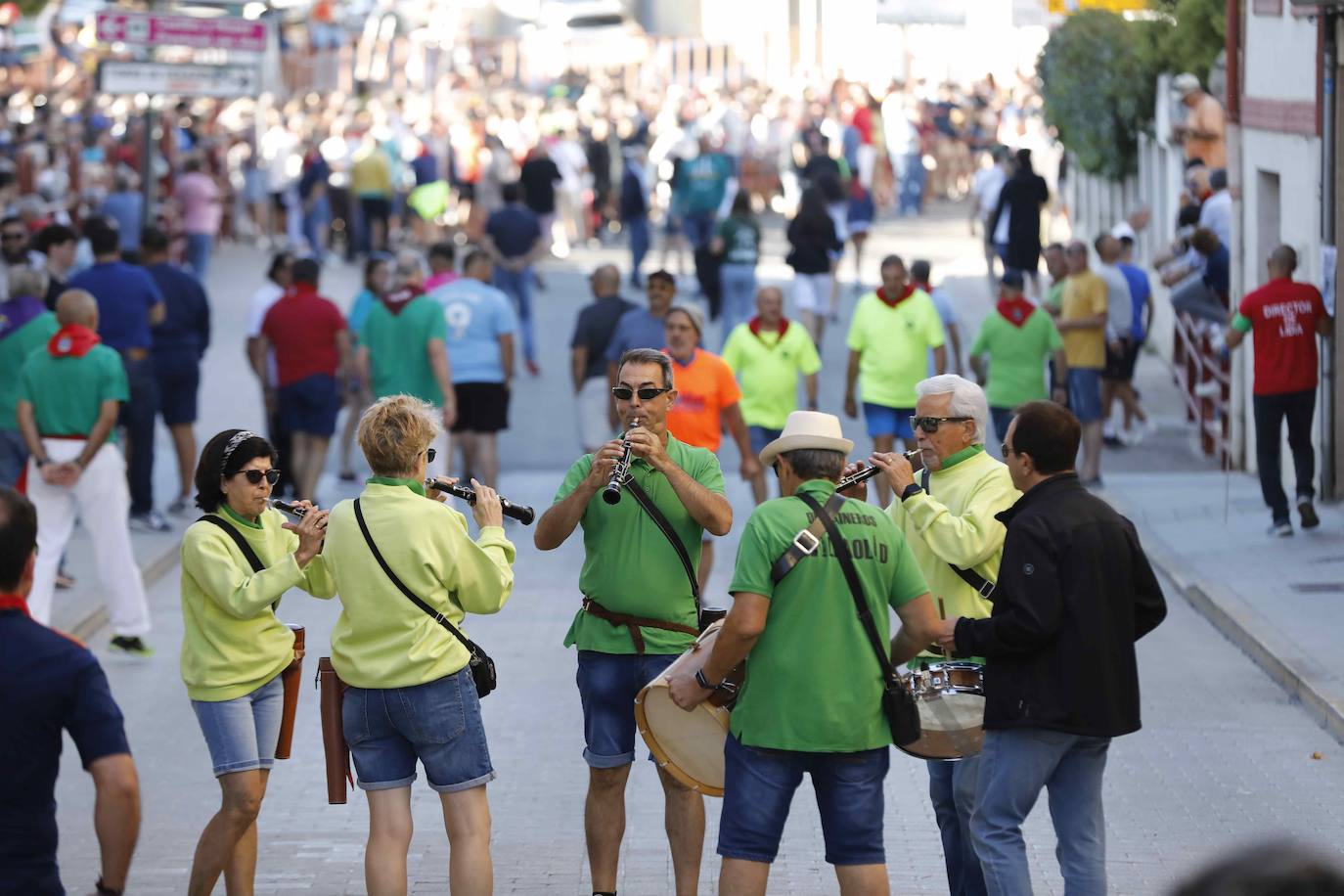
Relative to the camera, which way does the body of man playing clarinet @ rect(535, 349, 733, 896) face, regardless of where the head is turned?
toward the camera

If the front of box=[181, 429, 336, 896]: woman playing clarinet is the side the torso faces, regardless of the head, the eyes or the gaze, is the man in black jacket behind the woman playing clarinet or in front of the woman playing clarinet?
in front

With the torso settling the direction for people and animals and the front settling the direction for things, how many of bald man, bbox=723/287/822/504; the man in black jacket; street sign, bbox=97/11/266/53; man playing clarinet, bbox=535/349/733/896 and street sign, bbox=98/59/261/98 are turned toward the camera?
4

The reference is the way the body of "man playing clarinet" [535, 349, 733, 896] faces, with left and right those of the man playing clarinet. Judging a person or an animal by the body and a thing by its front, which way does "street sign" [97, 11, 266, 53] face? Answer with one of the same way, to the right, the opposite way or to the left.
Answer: the same way

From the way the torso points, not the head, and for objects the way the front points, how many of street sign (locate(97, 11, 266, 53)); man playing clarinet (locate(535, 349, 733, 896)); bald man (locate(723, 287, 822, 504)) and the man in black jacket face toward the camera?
3

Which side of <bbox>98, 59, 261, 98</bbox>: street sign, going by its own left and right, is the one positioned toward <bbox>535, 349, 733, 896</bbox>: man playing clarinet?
front

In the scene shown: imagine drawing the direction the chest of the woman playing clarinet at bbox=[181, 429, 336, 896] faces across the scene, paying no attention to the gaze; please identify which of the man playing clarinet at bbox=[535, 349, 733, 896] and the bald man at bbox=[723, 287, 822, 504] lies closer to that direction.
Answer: the man playing clarinet

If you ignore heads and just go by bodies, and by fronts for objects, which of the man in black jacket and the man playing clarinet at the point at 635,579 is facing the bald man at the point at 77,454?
the man in black jacket

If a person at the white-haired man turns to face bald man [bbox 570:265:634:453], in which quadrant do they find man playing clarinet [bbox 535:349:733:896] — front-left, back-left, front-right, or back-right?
front-left

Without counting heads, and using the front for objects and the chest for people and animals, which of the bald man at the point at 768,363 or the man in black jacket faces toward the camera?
the bald man

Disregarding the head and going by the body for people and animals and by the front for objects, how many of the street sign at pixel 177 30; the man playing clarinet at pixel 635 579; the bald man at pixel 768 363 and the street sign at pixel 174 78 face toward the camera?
4

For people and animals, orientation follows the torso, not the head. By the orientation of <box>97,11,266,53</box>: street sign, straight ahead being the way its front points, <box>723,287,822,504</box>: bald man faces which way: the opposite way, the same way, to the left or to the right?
the same way

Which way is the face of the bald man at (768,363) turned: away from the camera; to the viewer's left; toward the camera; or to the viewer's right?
toward the camera

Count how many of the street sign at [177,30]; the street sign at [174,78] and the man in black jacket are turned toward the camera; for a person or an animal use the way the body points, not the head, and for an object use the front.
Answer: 2

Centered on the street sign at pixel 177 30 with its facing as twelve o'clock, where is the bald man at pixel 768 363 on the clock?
The bald man is roughly at 11 o'clock from the street sign.

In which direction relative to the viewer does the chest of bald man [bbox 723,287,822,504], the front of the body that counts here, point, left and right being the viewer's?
facing the viewer

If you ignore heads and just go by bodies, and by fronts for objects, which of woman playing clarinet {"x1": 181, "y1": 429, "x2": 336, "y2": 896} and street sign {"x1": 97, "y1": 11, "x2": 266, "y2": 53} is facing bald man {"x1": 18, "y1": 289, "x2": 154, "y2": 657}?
the street sign

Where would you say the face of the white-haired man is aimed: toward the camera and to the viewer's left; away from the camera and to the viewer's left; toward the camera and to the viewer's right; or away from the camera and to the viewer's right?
toward the camera and to the viewer's left
